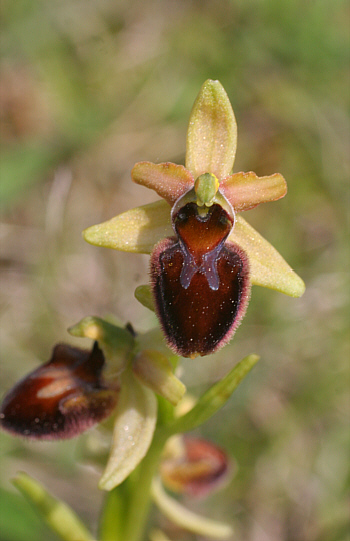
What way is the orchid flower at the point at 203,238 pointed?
toward the camera

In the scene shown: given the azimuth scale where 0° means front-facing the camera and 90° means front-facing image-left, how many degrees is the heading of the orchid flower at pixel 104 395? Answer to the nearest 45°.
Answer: approximately 90°

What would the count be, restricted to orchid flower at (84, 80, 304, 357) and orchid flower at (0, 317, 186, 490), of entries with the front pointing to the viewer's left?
1

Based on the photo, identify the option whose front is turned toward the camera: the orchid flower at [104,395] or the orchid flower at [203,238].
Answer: the orchid flower at [203,238]

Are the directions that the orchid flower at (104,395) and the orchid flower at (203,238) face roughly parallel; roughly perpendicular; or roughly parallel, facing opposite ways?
roughly perpendicular
